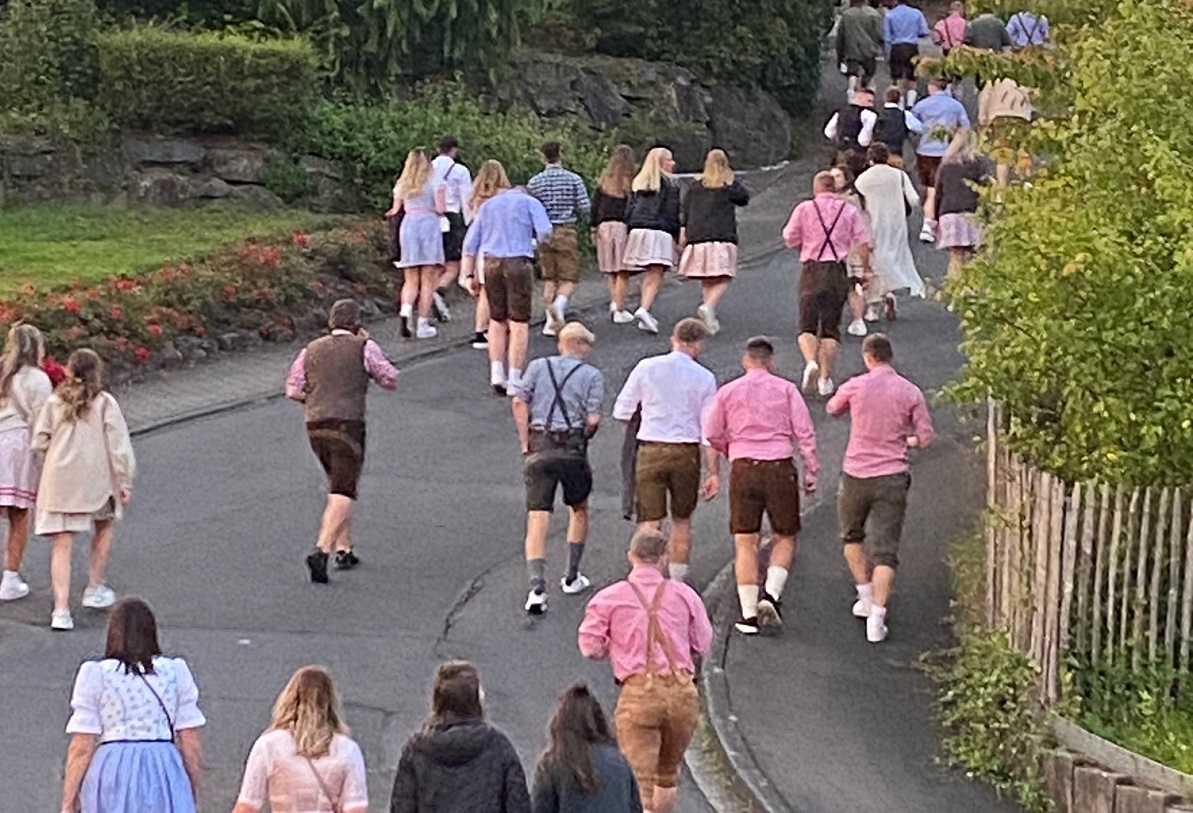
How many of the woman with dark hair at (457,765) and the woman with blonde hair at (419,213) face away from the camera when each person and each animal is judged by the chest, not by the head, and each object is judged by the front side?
2

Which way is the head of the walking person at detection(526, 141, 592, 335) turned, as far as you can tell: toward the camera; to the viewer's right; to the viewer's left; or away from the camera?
away from the camera

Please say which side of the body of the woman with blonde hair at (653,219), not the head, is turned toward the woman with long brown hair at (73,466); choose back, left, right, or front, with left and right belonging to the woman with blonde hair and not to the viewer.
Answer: back

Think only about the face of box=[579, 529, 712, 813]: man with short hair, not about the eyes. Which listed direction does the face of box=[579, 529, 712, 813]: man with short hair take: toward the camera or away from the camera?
away from the camera

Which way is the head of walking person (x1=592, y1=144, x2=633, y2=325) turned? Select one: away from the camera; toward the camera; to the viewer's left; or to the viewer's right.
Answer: away from the camera

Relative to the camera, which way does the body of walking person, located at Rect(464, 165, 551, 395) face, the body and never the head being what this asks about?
away from the camera

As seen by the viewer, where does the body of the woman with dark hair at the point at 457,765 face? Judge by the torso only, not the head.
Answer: away from the camera

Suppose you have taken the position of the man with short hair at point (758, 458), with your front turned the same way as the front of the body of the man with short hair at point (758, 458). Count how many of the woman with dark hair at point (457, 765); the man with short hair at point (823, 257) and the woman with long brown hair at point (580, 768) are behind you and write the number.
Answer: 2

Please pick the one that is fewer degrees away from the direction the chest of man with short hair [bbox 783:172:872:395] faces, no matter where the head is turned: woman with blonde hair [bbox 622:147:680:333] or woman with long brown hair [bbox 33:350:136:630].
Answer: the woman with blonde hair

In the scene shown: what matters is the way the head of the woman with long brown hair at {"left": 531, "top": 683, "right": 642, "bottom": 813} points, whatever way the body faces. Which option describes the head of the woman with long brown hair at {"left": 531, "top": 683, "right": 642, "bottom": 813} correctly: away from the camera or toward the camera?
away from the camera

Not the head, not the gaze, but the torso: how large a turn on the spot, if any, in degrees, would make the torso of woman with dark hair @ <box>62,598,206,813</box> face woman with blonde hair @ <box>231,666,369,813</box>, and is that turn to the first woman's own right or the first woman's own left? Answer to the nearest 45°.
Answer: approximately 135° to the first woman's own right

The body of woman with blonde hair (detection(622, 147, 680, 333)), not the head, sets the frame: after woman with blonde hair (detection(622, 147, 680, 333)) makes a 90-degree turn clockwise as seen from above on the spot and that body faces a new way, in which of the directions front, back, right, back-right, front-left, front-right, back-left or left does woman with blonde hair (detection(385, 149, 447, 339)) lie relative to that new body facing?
back-right

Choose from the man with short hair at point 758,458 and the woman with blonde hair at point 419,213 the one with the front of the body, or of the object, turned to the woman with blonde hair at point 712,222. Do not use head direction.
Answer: the man with short hair

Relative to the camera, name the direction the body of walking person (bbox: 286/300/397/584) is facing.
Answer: away from the camera

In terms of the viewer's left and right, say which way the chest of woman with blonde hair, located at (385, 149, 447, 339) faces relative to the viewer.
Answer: facing away from the viewer

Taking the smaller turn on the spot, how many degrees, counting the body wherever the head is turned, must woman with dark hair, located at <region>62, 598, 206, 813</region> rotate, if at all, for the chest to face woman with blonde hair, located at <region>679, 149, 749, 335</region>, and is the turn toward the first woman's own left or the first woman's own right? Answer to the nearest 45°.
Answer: approximately 45° to the first woman's own right
